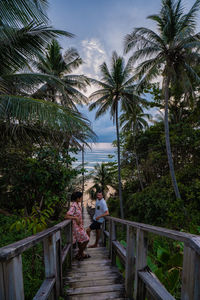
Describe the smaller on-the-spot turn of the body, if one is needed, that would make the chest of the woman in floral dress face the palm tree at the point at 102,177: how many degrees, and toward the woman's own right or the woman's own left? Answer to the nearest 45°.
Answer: approximately 90° to the woman's own left

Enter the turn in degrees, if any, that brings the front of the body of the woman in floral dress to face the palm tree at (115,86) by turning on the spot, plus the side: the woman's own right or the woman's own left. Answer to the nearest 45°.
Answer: approximately 90° to the woman's own left

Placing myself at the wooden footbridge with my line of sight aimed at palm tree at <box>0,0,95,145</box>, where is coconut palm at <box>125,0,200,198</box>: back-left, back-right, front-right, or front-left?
front-right

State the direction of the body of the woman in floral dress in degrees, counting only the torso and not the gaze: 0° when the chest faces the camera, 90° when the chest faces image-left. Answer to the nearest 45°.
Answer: approximately 270°
